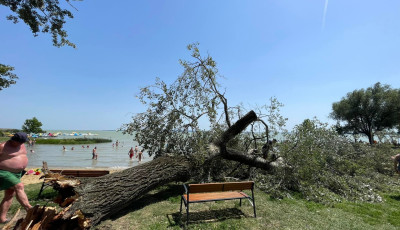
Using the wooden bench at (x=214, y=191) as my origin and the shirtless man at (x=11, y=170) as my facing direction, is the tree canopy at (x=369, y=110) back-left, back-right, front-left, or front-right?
back-right

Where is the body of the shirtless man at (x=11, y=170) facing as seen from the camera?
to the viewer's right

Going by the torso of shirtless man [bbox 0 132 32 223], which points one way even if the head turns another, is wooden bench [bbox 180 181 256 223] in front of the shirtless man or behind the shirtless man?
in front
